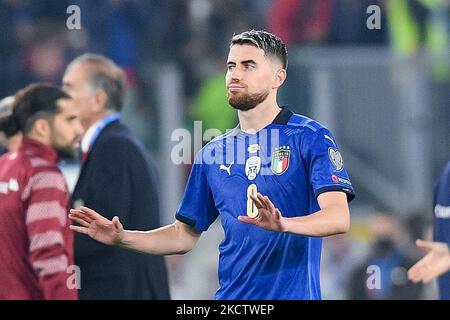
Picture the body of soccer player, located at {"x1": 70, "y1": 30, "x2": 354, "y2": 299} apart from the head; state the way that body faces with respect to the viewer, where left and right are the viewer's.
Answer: facing the viewer and to the left of the viewer

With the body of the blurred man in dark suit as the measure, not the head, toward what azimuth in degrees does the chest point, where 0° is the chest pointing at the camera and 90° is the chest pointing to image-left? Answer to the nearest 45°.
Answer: approximately 90°

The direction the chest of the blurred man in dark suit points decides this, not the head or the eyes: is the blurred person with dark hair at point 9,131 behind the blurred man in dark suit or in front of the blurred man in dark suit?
in front

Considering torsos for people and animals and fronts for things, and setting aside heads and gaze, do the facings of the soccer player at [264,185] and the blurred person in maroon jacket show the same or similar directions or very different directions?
very different directions

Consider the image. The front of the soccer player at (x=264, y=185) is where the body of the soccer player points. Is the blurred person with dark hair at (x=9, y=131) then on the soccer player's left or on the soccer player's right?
on the soccer player's right

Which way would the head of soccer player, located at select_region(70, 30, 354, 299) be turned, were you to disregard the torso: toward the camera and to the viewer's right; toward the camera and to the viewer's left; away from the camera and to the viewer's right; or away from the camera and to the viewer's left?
toward the camera and to the viewer's left

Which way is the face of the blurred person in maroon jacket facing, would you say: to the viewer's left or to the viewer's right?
to the viewer's right
